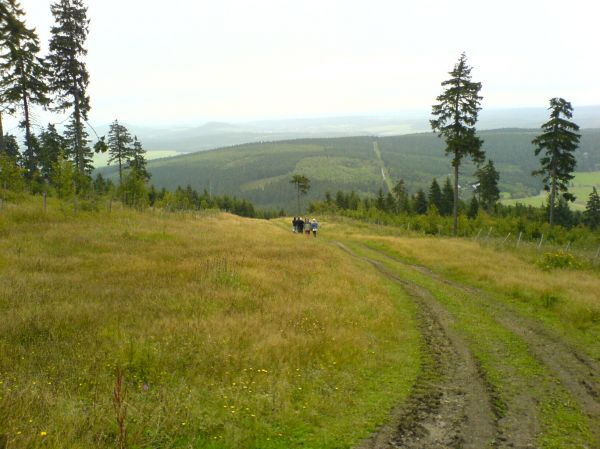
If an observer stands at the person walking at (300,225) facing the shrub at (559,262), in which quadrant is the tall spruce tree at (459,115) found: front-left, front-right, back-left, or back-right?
front-left

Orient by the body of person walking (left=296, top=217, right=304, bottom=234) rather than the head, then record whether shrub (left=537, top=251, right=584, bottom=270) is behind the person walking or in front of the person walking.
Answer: behind

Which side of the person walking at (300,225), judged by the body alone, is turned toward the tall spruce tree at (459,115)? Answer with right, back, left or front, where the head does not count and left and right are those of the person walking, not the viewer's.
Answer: right

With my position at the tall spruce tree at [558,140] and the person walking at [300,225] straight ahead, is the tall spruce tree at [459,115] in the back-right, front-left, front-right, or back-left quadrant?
front-left

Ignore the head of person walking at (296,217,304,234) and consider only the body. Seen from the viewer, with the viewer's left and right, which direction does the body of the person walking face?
facing away from the viewer

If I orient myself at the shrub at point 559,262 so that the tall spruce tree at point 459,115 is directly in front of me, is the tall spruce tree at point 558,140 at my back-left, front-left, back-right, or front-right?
front-right

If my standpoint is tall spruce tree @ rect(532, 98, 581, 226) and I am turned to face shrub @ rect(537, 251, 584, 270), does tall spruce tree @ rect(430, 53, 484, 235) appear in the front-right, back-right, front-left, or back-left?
front-right

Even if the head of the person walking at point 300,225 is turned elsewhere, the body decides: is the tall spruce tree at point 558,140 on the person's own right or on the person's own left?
on the person's own right
